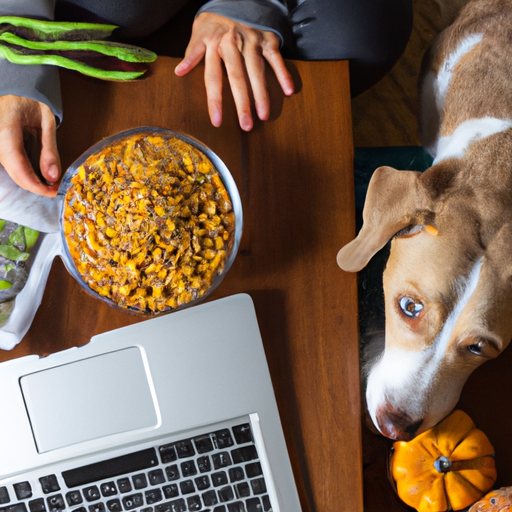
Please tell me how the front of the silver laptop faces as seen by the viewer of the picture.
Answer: facing away from the viewer

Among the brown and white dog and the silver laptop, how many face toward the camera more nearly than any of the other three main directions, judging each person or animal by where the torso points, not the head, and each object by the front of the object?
1

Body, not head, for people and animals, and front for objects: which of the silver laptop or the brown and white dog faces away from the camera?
the silver laptop

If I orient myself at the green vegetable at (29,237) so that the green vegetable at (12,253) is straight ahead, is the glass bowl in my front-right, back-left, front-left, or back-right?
back-left

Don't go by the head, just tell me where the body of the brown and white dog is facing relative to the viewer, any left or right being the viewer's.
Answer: facing the viewer
